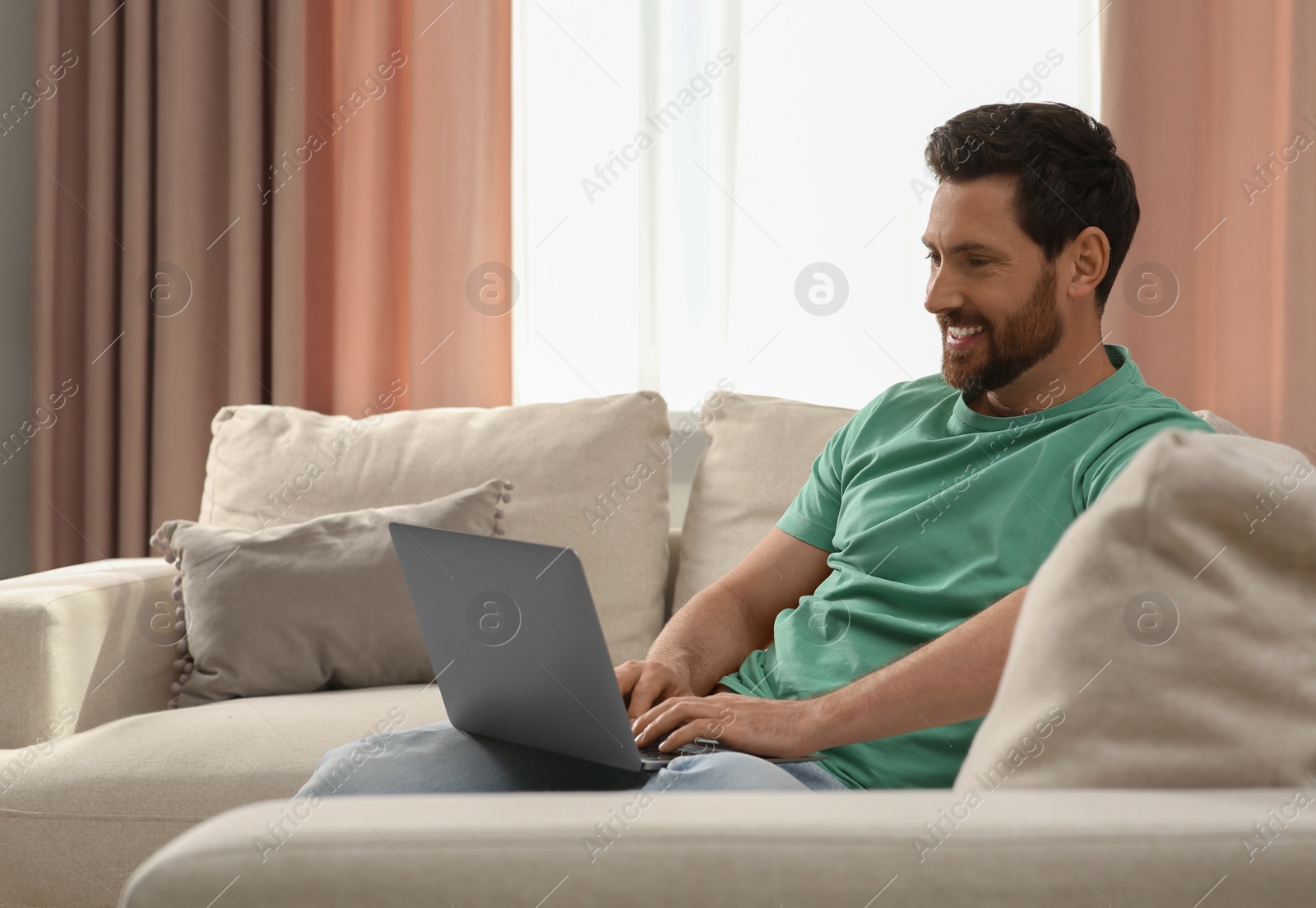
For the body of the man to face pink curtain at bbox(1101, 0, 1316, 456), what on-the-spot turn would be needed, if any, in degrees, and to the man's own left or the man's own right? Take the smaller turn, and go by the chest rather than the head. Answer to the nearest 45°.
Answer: approximately 180°

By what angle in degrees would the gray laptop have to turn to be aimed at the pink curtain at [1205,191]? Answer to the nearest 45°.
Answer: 0° — it already faces it

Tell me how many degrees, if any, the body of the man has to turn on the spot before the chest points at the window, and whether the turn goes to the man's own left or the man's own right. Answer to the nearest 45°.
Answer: approximately 135° to the man's own right

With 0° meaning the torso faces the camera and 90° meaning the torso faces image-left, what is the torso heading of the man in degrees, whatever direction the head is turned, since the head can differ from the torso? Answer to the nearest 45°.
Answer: approximately 45°

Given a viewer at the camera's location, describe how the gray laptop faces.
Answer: facing away from the viewer and to the right of the viewer
